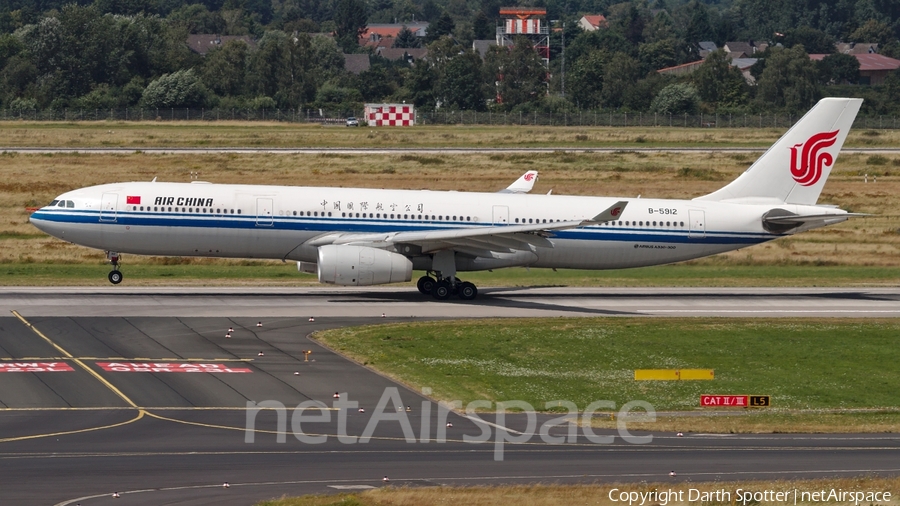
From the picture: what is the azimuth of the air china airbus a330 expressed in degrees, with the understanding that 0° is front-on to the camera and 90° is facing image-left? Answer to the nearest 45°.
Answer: approximately 90°
